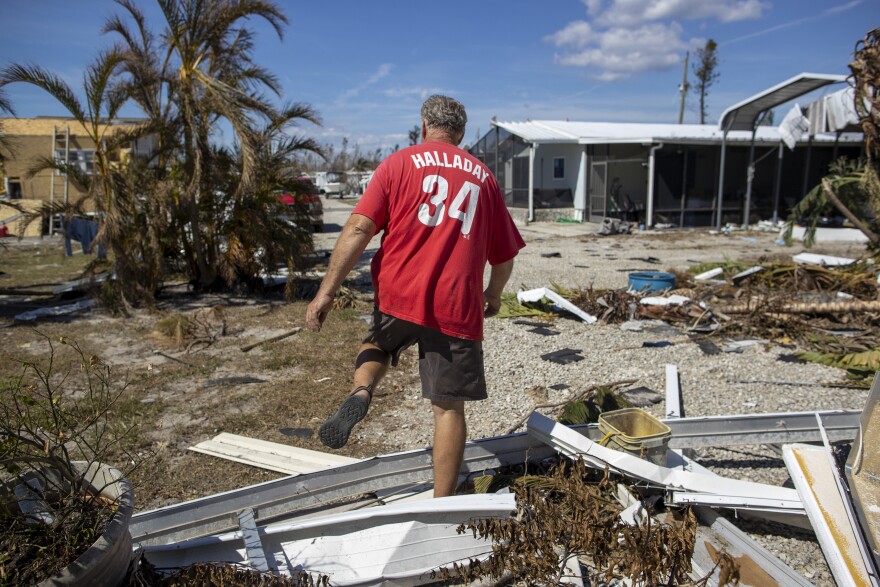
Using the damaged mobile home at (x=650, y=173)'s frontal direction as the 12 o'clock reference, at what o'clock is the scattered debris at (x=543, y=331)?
The scattered debris is roughly at 12 o'clock from the damaged mobile home.

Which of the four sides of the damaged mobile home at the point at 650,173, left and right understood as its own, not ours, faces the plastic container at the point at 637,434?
front

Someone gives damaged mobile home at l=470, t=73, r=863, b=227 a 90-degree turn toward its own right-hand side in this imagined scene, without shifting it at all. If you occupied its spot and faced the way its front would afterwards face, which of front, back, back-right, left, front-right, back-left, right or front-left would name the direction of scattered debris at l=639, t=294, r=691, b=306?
left

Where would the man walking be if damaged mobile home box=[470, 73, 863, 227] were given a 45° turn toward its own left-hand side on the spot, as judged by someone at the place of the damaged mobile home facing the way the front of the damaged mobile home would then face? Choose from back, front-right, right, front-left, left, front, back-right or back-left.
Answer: front-right

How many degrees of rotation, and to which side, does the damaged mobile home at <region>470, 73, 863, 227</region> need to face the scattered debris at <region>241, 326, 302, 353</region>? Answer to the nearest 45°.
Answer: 0° — it already faces it

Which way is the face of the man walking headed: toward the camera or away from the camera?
away from the camera

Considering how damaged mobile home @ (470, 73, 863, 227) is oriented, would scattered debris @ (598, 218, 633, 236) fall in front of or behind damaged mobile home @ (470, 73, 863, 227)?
in front

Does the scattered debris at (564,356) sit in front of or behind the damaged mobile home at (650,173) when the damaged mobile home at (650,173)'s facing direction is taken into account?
in front

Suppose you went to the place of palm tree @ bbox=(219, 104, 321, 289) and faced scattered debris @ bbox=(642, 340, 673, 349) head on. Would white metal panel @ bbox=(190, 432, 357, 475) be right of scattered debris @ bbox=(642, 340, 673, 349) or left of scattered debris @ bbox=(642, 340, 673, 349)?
right

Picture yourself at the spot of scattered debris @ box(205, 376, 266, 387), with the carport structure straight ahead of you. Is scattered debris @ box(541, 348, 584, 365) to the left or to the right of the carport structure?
right

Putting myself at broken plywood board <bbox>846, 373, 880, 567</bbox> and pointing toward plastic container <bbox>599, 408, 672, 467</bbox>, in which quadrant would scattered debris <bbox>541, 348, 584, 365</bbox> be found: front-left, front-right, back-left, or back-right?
front-right

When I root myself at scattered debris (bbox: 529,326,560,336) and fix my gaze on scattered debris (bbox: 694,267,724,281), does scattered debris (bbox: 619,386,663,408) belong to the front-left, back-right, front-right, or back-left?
back-right

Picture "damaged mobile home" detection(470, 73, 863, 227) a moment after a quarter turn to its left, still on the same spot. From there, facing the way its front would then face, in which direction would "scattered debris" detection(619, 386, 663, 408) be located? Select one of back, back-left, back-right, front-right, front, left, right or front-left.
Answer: right

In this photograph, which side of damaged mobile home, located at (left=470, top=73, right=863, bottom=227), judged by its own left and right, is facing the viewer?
front

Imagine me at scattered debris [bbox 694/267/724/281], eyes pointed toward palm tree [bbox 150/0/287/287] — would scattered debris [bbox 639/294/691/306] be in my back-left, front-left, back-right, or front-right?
front-left

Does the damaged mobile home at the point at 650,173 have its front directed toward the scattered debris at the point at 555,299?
yes

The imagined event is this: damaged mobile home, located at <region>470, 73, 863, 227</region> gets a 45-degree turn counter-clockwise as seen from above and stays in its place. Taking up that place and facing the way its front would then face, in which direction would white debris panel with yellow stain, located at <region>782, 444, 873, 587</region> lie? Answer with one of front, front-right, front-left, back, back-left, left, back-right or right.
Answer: front-right
